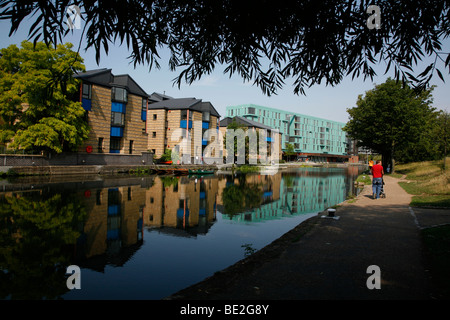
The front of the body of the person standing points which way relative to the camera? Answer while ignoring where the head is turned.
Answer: away from the camera

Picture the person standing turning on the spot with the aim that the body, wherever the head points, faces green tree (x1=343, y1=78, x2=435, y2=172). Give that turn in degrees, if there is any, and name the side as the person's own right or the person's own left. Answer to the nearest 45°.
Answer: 0° — they already face it

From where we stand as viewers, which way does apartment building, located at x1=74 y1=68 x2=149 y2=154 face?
facing the viewer

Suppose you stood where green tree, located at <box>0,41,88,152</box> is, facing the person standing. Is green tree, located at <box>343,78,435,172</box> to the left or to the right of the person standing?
left

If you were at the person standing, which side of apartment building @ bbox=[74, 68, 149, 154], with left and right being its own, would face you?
front

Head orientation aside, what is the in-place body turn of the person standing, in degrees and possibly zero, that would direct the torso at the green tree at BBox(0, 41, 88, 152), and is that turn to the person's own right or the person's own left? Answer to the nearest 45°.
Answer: approximately 90° to the person's own left

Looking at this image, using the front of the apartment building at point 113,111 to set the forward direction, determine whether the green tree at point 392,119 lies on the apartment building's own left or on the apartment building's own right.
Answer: on the apartment building's own left

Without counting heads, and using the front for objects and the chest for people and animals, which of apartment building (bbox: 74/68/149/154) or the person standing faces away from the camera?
the person standing
